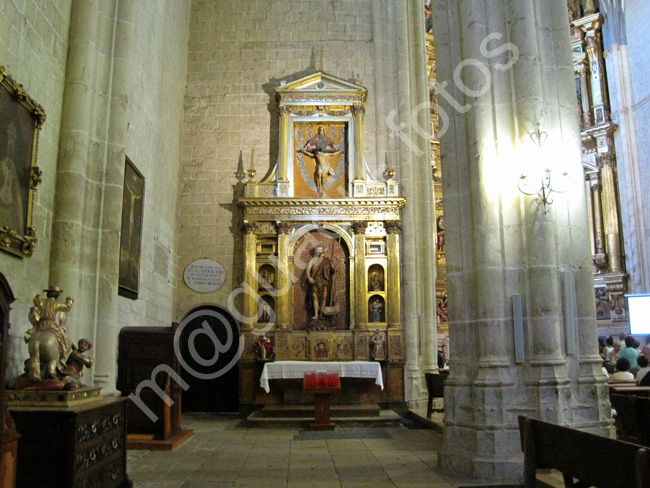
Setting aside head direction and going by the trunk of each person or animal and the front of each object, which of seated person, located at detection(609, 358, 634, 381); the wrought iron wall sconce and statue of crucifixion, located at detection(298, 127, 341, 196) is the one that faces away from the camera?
the seated person

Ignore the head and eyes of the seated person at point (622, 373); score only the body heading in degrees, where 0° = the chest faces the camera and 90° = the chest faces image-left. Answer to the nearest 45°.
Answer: approximately 180°

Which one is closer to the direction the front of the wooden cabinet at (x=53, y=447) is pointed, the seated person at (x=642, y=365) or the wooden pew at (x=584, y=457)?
the wooden pew

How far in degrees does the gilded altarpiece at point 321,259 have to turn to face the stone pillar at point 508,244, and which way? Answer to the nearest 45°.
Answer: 0° — it already faces it

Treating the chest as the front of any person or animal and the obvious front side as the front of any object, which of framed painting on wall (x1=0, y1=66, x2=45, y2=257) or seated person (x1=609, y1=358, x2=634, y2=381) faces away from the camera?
the seated person

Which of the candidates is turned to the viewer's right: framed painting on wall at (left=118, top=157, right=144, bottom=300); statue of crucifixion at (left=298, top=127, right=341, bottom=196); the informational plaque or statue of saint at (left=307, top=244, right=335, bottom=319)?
the framed painting on wall

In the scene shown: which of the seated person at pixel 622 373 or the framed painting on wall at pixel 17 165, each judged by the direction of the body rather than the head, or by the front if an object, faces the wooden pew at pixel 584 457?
the framed painting on wall

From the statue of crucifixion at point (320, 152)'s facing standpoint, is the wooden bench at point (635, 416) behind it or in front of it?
in front

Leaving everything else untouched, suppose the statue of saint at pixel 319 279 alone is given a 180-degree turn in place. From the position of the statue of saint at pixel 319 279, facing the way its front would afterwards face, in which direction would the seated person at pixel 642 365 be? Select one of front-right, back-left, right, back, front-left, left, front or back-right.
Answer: back-right

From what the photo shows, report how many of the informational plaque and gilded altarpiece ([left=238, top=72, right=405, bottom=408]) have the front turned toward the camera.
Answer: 2

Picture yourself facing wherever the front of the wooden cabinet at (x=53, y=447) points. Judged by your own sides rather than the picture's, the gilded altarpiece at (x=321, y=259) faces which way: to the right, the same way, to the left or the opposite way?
to the right

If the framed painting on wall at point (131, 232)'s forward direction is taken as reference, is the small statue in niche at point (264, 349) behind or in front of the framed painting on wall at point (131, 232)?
in front

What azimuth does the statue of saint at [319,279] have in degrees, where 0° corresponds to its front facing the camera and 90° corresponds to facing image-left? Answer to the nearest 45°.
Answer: approximately 0°

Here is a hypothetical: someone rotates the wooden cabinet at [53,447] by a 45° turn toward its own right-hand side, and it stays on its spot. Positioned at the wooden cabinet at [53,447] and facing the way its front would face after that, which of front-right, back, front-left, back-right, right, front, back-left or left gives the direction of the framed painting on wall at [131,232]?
back
